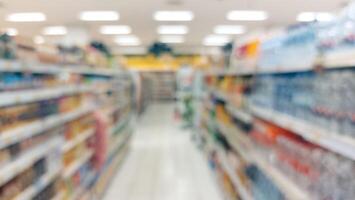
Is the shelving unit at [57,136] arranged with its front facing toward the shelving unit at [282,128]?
yes

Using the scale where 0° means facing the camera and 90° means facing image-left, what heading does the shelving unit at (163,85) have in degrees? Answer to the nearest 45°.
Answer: approximately 0°

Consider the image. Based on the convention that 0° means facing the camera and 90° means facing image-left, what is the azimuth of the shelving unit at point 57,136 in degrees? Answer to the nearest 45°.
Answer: approximately 315°

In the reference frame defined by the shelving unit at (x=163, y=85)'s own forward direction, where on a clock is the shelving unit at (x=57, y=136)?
the shelving unit at (x=57, y=136) is roughly at 12 o'clock from the shelving unit at (x=163, y=85).

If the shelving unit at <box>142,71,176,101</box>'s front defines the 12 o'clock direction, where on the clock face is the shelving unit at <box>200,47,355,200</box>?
the shelving unit at <box>200,47,355,200</box> is roughly at 12 o'clock from the shelving unit at <box>142,71,176,101</box>.
